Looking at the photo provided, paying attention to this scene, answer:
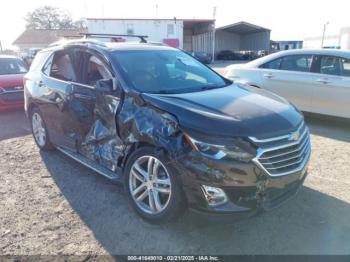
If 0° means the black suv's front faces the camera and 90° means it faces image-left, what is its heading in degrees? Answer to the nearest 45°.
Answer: approximately 315°

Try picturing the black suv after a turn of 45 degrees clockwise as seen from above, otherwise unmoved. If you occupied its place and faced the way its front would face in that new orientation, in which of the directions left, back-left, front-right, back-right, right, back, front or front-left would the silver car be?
back-left

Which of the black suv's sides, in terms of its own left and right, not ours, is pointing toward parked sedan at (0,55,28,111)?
back
